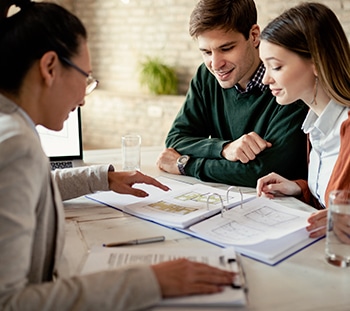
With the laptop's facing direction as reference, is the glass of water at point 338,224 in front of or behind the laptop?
in front

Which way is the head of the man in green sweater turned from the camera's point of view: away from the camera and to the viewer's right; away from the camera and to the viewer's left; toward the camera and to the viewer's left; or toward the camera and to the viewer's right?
toward the camera and to the viewer's left

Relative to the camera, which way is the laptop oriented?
toward the camera

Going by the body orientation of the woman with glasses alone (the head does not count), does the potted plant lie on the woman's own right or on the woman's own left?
on the woman's own left

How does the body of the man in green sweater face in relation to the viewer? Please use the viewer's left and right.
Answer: facing the viewer and to the left of the viewer

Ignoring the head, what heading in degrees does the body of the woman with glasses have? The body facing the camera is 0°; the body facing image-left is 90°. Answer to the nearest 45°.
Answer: approximately 270°

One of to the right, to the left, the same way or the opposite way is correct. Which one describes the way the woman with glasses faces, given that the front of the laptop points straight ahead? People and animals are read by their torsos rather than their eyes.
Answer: to the left

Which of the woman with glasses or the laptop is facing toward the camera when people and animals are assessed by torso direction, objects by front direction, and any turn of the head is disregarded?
the laptop

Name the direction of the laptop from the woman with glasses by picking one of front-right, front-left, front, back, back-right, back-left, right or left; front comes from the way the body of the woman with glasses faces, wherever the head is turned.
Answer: left

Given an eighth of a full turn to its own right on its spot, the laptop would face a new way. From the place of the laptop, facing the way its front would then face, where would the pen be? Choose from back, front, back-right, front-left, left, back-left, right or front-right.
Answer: front-left

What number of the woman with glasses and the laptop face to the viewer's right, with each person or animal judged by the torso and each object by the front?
1
